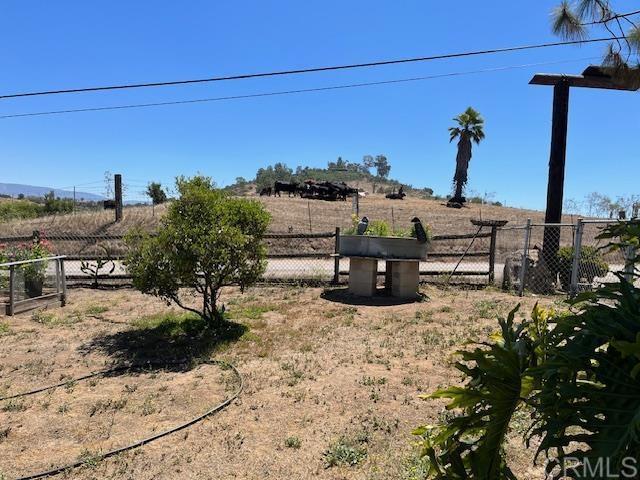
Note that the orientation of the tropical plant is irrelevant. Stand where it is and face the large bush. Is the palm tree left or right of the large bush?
right
